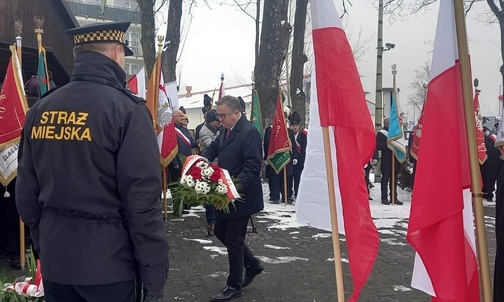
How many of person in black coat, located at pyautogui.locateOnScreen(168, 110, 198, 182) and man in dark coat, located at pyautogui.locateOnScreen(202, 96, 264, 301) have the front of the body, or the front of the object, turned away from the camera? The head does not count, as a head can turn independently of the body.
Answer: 0

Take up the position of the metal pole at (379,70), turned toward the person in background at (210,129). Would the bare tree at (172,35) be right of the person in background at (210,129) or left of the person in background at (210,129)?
right

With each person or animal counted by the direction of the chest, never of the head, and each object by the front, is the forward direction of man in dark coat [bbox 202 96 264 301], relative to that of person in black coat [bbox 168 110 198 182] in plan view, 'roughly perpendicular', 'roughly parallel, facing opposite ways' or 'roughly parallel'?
roughly perpendicular

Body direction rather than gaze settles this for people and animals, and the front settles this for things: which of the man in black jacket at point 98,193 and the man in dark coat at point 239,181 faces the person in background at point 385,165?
the man in black jacket

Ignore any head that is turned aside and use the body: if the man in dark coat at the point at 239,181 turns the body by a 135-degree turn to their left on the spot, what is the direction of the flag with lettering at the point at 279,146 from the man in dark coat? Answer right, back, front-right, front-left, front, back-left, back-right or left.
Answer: left

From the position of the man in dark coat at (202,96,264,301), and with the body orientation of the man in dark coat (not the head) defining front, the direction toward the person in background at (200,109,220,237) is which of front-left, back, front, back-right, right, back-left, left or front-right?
back-right

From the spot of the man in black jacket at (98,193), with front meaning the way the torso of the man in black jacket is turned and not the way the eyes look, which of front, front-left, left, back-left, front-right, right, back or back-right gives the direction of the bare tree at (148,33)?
front-left

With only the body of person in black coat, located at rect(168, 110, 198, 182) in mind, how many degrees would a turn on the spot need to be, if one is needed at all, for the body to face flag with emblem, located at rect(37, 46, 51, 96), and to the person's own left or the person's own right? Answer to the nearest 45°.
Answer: approximately 90° to the person's own right

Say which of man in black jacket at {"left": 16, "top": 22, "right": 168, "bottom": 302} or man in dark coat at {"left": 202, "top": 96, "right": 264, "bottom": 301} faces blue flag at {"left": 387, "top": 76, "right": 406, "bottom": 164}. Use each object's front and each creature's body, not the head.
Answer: the man in black jacket

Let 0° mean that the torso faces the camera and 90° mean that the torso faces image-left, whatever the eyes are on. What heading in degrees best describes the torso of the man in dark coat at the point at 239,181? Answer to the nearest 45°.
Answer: approximately 45°

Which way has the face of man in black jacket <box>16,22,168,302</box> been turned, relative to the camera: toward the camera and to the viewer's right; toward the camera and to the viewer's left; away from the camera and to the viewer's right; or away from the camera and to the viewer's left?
away from the camera and to the viewer's right

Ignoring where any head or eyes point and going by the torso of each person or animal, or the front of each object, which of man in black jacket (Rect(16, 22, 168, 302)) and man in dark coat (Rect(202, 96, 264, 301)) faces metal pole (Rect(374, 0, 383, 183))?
the man in black jacket

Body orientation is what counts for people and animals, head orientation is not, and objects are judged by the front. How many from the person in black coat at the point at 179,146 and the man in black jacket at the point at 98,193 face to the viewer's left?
0

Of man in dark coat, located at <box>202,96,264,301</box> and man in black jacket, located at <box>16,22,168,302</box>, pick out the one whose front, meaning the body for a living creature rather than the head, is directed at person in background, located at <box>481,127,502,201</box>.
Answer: the man in black jacket

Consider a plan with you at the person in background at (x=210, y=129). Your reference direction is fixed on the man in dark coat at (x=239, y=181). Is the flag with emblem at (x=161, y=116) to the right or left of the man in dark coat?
right
